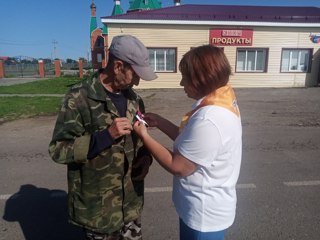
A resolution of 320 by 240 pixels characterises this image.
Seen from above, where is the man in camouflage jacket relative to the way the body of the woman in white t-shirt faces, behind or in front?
in front

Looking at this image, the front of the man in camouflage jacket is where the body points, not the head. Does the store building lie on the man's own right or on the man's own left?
on the man's own left

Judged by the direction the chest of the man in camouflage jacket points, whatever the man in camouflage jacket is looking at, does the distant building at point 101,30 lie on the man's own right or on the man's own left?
on the man's own left

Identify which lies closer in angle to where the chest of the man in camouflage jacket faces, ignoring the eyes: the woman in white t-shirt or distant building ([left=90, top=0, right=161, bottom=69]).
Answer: the woman in white t-shirt

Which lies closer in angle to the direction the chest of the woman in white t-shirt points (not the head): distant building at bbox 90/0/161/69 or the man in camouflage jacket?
the man in camouflage jacket

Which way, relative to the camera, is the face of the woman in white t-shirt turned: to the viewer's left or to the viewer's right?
to the viewer's left

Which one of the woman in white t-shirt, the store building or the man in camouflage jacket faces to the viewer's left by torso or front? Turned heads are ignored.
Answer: the woman in white t-shirt

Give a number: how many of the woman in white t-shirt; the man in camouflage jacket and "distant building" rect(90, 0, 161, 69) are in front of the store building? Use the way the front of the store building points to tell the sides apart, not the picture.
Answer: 2

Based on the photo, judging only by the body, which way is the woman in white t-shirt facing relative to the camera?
to the viewer's left

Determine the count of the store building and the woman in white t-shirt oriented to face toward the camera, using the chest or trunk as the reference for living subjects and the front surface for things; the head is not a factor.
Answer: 1

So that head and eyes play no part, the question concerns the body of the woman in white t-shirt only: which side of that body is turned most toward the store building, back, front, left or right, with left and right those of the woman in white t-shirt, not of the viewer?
right

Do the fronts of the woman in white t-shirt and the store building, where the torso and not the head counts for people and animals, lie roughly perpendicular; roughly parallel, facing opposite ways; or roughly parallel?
roughly perpendicular

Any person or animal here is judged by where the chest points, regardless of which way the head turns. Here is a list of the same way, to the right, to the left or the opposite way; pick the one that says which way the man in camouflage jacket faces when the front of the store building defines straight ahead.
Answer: to the left
